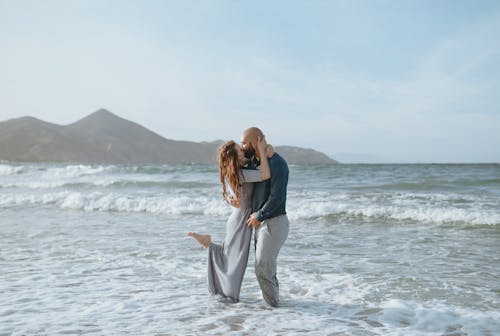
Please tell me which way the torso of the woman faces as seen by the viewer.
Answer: to the viewer's right

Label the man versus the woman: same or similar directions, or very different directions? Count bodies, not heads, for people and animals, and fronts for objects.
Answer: very different directions

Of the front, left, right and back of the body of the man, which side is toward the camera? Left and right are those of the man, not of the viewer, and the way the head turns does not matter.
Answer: left

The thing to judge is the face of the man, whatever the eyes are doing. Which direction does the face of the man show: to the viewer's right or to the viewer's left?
to the viewer's left
